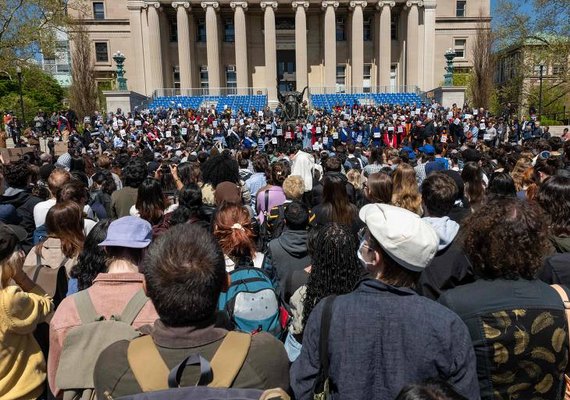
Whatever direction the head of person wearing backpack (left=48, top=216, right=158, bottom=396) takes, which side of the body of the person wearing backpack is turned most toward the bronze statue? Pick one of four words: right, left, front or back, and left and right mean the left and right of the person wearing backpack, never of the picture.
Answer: front

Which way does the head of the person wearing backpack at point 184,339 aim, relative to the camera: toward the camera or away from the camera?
away from the camera

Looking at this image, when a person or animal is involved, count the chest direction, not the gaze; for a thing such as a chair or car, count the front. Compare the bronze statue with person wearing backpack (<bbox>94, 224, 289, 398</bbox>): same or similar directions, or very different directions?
very different directions

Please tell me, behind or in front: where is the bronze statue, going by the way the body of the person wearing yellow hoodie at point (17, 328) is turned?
in front

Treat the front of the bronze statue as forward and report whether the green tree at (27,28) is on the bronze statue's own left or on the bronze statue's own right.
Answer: on the bronze statue's own right

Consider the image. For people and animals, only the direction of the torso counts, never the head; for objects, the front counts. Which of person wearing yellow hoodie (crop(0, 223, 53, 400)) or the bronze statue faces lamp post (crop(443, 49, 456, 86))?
the person wearing yellow hoodie

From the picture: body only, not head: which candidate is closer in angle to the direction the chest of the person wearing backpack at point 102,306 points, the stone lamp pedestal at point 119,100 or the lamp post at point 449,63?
the stone lamp pedestal

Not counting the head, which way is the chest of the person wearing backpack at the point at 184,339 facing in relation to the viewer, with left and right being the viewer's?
facing away from the viewer

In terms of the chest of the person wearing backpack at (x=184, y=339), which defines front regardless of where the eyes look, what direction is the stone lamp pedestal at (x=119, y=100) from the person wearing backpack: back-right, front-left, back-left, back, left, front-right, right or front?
front

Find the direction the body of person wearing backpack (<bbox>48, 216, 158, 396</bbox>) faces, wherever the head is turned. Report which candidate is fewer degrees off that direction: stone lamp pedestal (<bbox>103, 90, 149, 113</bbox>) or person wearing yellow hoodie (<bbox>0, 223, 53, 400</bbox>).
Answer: the stone lamp pedestal

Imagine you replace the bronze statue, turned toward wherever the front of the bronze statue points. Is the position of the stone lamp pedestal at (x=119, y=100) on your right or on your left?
on your right

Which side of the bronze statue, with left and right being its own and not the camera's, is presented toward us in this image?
front

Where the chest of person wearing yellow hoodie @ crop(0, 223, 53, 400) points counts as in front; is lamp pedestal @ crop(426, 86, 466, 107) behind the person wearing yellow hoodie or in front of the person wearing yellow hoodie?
in front

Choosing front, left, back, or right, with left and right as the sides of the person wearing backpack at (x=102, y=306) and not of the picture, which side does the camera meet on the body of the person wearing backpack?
back

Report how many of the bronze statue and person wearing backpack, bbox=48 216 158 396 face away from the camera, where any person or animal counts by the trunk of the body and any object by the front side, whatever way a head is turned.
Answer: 1

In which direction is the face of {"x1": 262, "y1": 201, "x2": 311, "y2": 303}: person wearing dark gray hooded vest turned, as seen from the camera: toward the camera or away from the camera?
away from the camera

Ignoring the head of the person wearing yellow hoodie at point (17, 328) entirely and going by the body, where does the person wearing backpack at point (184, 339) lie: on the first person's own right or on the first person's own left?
on the first person's own right

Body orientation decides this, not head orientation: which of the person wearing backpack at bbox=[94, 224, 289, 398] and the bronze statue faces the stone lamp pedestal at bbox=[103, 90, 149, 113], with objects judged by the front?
the person wearing backpack
